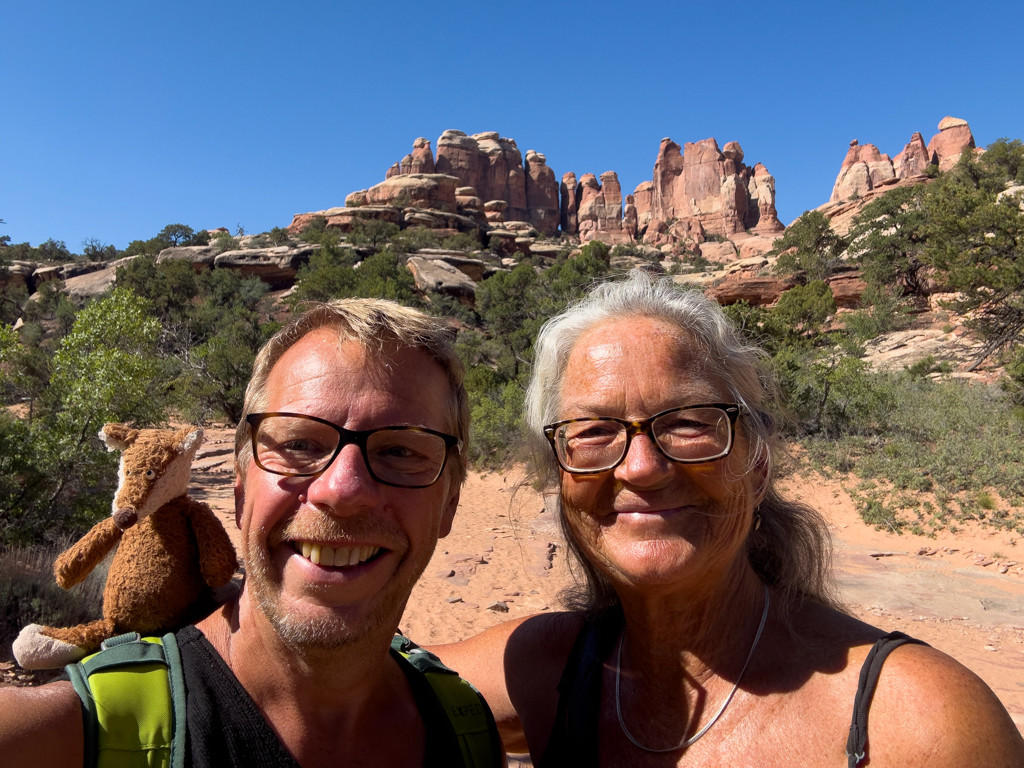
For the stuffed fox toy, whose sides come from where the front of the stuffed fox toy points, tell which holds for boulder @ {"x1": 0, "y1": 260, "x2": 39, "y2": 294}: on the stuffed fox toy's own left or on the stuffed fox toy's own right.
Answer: on the stuffed fox toy's own right

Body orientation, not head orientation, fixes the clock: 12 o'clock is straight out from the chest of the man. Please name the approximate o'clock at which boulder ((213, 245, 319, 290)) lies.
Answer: The boulder is roughly at 6 o'clock from the man.

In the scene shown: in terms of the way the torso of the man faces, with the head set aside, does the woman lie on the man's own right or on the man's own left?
on the man's own left

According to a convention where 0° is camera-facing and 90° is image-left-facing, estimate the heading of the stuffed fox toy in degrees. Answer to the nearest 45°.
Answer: approximately 45°

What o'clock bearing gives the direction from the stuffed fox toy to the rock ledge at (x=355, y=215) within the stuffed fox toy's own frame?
The rock ledge is roughly at 5 o'clock from the stuffed fox toy.

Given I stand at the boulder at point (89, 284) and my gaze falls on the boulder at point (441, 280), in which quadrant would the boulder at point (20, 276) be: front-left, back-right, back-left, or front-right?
back-left

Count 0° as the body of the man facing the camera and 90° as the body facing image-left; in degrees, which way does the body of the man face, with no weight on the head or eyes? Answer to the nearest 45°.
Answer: approximately 0°

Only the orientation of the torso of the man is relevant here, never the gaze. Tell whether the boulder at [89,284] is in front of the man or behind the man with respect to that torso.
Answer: behind

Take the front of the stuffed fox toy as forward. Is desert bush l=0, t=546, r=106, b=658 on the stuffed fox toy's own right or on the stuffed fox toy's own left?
on the stuffed fox toy's own right
